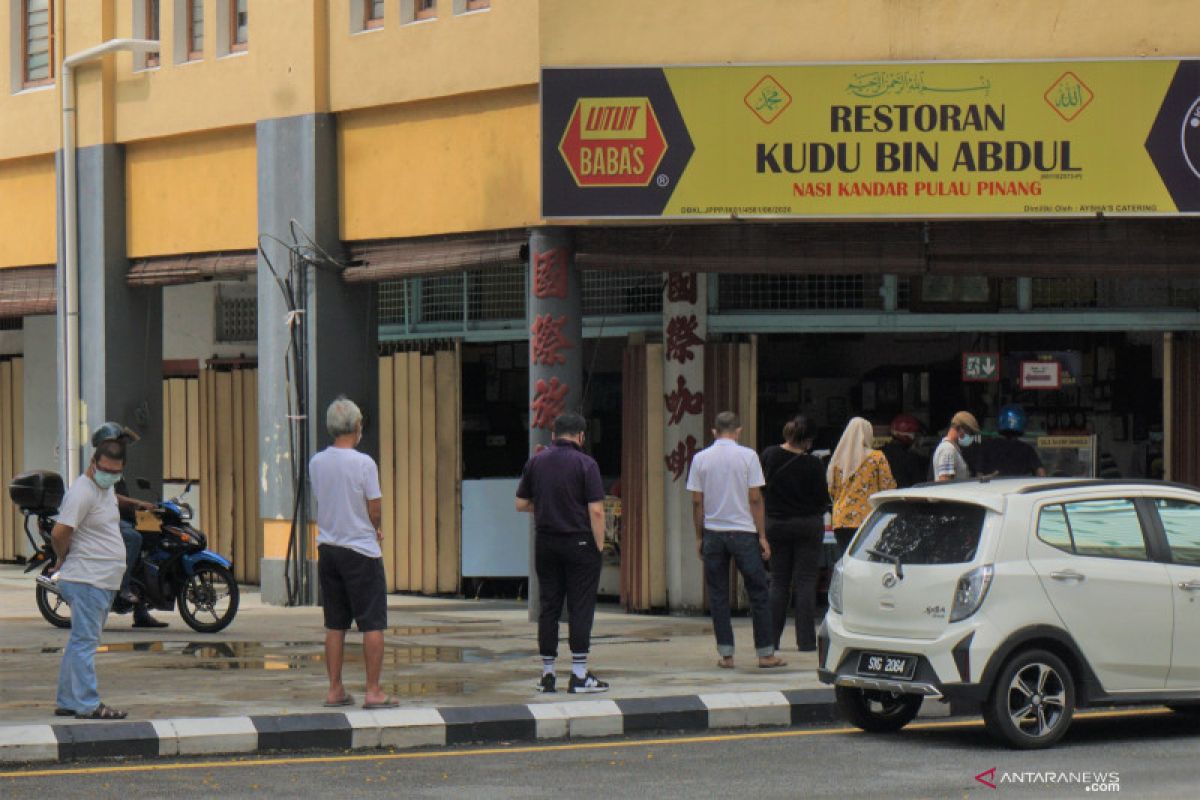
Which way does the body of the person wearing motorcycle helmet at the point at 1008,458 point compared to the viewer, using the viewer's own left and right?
facing away from the viewer

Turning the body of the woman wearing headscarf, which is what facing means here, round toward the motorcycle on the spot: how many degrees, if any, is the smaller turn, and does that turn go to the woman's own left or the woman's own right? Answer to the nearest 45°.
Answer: approximately 135° to the woman's own left

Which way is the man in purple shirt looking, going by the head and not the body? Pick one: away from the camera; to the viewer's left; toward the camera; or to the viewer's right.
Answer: away from the camera

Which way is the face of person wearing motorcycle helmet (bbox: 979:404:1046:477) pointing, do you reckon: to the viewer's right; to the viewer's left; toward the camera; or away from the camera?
away from the camera

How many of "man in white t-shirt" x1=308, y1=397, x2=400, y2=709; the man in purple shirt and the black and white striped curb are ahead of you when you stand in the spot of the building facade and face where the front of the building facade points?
3

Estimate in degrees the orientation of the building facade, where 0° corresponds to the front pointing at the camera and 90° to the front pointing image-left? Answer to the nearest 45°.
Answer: approximately 0°

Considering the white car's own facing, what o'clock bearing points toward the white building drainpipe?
The white building drainpipe is roughly at 9 o'clock from the white car.

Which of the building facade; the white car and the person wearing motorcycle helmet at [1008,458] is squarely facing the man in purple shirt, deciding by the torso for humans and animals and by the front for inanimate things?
the building facade

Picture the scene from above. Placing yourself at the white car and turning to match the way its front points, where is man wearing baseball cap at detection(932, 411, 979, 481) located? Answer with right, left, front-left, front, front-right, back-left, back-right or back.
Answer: front-left

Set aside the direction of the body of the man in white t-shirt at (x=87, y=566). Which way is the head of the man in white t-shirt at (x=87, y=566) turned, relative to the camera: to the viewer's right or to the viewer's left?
to the viewer's right

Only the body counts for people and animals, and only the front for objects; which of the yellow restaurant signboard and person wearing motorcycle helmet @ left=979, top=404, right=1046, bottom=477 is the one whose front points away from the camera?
the person wearing motorcycle helmet

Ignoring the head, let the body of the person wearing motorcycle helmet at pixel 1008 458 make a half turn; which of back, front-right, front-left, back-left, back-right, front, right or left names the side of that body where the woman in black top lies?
front-right
